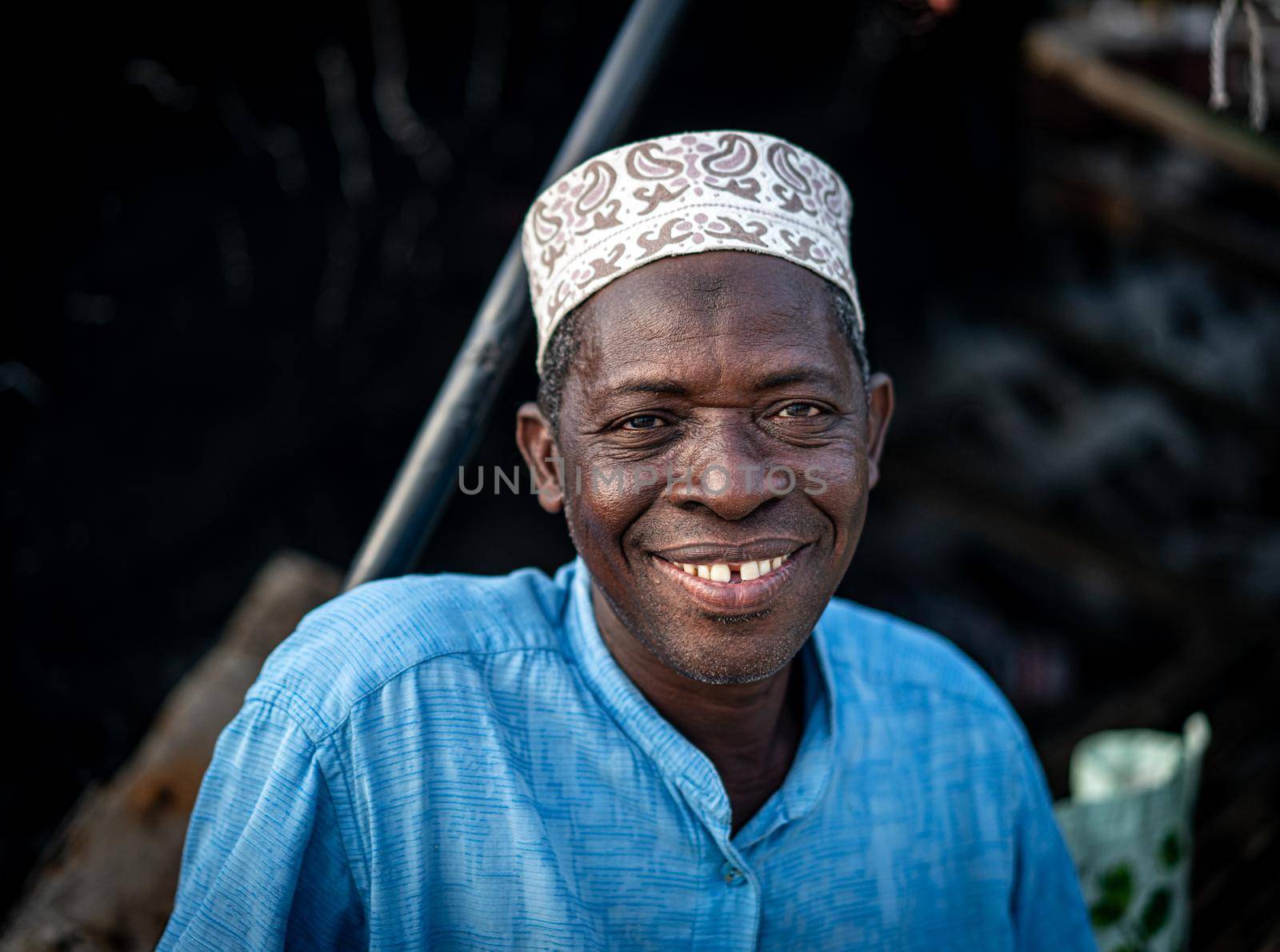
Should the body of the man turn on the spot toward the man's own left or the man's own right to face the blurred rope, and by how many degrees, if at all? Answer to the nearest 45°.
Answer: approximately 135° to the man's own left

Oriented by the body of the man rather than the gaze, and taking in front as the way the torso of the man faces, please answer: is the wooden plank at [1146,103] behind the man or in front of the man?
behind

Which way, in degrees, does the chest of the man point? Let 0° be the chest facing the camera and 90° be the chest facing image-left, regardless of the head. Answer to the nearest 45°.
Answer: approximately 0°
